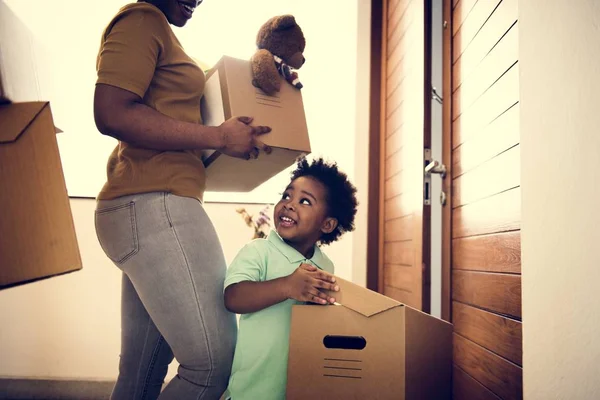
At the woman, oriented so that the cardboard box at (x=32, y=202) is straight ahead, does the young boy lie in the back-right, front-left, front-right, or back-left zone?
back-left

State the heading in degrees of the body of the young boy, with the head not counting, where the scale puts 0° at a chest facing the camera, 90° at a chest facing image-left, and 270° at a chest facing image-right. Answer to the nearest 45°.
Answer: approximately 315°

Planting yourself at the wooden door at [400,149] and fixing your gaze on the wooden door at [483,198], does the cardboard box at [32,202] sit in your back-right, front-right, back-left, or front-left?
front-right

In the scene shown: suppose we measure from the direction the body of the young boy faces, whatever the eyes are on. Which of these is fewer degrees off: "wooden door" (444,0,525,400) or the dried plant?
the wooden door

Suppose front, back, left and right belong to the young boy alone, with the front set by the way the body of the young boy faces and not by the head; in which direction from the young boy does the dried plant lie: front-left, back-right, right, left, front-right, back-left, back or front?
back-left

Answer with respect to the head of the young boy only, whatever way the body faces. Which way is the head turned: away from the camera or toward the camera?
toward the camera

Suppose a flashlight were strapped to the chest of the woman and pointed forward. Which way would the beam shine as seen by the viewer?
to the viewer's right

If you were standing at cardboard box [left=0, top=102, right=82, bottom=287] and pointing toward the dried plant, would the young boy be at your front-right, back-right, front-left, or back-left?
front-right

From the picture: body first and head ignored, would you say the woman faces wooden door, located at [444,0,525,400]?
yes

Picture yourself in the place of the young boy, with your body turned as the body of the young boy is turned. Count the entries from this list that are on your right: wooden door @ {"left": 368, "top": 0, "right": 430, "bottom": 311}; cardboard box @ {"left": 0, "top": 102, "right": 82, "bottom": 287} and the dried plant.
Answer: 1

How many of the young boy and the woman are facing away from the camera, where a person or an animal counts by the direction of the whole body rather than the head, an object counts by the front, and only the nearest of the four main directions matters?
0

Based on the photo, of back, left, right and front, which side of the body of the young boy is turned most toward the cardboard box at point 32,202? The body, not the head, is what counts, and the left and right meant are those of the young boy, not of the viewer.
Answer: right
